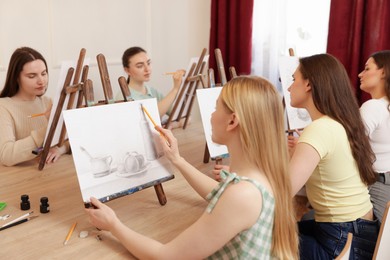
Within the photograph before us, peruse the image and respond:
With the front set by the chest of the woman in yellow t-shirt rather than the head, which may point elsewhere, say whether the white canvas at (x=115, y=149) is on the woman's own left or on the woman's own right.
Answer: on the woman's own left

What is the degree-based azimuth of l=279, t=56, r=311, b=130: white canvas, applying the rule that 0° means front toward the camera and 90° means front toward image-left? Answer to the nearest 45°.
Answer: approximately 315°

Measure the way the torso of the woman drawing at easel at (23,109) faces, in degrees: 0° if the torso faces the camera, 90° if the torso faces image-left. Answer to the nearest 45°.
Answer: approximately 315°

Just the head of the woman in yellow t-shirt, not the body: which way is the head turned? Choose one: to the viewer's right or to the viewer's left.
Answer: to the viewer's left

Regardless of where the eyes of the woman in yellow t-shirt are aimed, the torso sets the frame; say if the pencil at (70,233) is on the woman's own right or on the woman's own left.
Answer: on the woman's own left

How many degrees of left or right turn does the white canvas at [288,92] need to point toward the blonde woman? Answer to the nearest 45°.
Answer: approximately 45° to its right

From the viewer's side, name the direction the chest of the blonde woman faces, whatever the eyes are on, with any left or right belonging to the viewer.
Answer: facing away from the viewer and to the left of the viewer

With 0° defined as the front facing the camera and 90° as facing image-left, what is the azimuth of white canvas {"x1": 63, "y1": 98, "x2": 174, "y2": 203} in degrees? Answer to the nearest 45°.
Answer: approximately 315°

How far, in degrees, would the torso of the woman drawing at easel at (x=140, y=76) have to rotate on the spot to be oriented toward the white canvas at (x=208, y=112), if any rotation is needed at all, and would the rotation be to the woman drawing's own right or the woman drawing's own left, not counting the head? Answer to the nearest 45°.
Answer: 0° — they already face it
